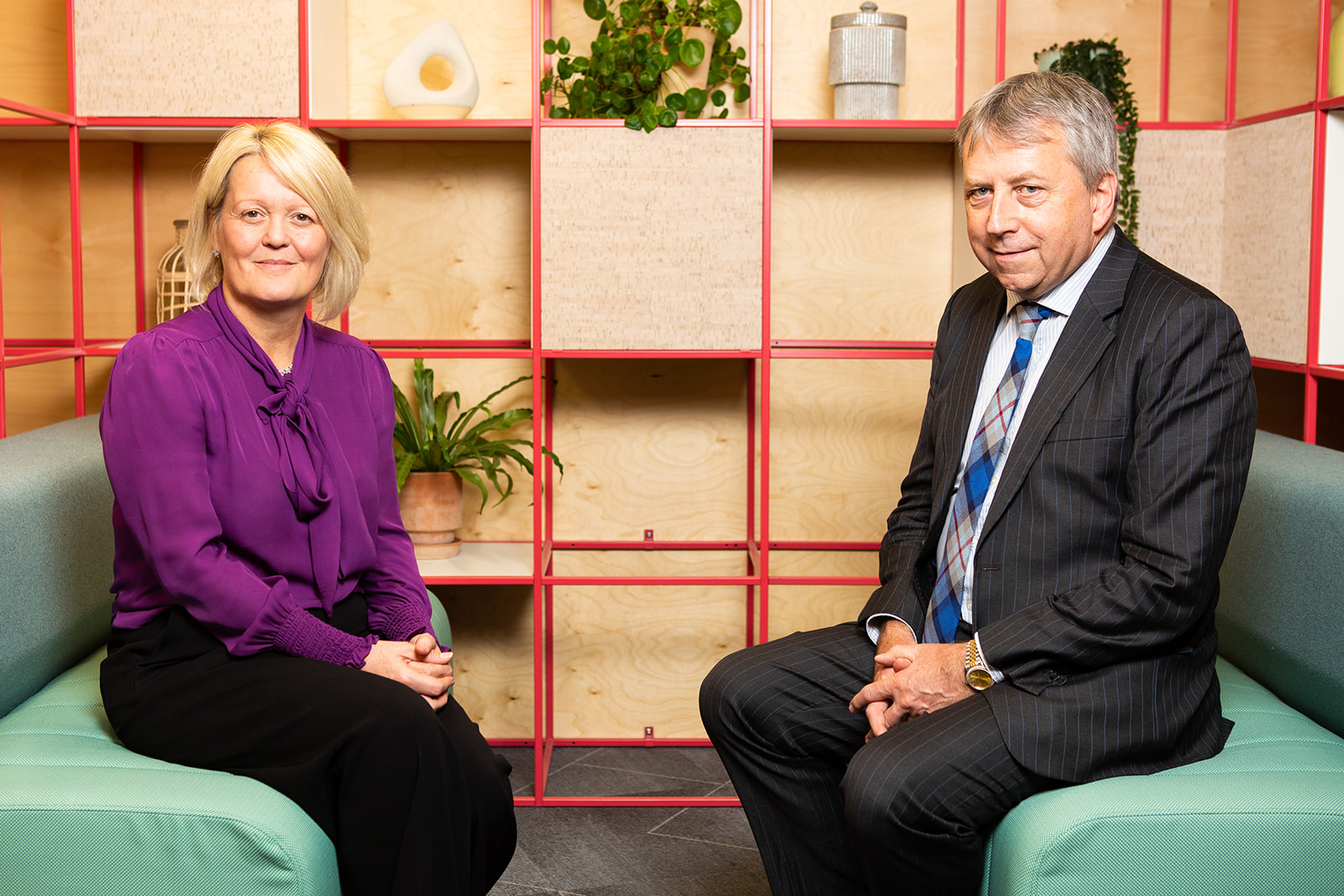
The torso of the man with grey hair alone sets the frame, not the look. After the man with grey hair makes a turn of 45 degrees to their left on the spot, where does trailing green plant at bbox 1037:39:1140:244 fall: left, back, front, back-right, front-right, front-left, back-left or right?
back

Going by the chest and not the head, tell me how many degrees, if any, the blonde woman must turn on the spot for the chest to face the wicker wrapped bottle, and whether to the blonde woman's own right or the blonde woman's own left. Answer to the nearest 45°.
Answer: approximately 135° to the blonde woman's own left

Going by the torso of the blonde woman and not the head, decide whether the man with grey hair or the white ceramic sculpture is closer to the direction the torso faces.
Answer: the man with grey hair

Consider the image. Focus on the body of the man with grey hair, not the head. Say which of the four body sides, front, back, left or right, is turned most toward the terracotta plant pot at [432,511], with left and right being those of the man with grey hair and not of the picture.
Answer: right

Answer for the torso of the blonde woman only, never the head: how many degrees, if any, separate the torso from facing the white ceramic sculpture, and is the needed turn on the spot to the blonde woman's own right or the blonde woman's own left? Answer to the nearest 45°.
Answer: approximately 135° to the blonde woman's own left

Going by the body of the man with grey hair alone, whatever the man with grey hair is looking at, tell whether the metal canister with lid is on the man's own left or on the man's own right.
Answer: on the man's own right

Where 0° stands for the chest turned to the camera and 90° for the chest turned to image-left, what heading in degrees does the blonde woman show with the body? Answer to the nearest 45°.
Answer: approximately 315°

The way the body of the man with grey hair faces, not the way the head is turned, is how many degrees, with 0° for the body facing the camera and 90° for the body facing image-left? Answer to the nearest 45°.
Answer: approximately 45°

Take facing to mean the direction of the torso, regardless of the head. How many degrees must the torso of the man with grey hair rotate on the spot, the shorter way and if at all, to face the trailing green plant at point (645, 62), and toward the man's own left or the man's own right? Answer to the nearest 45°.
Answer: approximately 90° to the man's own right

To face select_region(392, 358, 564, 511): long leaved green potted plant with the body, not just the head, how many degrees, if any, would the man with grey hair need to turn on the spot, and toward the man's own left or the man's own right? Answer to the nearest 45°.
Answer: approximately 90° to the man's own right

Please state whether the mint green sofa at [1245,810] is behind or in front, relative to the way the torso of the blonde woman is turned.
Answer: in front

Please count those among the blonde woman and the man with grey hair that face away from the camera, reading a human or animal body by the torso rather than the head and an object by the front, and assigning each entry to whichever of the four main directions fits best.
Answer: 0
